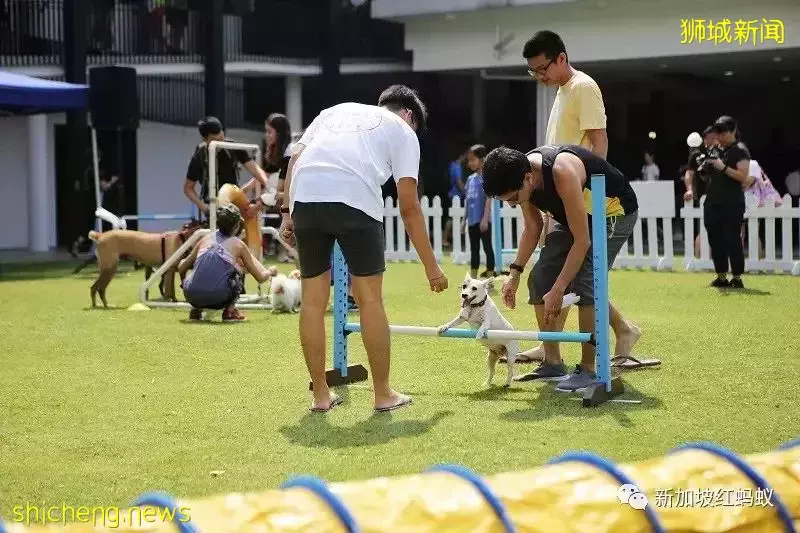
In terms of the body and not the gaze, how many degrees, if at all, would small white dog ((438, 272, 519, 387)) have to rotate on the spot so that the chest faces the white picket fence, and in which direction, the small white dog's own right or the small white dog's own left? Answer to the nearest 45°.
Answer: approximately 135° to the small white dog's own right

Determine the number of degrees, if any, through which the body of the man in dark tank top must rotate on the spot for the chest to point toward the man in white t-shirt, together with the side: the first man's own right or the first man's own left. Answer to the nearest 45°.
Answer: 0° — they already face them

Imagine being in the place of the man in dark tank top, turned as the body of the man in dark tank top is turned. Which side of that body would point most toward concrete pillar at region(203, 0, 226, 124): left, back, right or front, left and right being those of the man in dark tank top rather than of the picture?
right

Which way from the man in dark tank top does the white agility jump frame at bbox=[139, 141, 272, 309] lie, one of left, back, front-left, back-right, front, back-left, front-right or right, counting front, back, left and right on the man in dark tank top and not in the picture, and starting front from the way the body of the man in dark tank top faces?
right

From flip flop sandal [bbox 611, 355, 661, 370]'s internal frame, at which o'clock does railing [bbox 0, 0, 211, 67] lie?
The railing is roughly at 2 o'clock from the flip flop sandal.

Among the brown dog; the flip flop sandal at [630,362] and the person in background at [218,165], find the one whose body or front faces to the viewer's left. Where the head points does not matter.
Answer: the flip flop sandal

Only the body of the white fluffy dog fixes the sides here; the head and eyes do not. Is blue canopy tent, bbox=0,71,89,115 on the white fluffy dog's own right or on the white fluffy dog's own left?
on the white fluffy dog's own right

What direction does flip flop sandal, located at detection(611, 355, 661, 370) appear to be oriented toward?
to the viewer's left

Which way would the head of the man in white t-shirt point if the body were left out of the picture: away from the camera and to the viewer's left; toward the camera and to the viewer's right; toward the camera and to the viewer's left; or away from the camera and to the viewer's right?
away from the camera and to the viewer's right

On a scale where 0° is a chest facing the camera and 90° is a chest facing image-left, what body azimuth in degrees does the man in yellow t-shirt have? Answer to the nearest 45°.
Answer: approximately 45°

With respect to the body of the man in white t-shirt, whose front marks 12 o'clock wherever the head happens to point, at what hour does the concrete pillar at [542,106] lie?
The concrete pillar is roughly at 11 o'clock from the man in white t-shirt.

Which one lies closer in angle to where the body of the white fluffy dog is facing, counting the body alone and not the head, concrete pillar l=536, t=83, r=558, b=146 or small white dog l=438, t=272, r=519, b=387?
the small white dog
